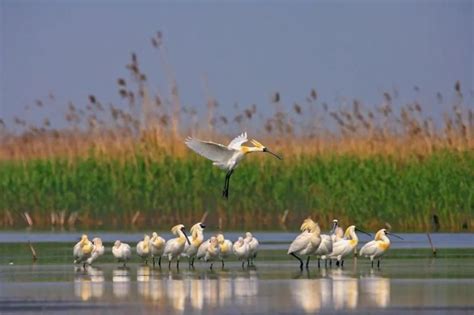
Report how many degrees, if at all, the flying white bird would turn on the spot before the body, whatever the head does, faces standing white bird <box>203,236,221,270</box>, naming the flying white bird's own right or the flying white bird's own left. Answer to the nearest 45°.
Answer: approximately 90° to the flying white bird's own right

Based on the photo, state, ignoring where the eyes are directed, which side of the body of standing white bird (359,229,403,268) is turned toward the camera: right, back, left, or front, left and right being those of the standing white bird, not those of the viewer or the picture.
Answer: right

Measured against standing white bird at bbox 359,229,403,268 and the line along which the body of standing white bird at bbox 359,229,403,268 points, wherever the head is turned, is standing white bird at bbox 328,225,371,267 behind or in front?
behind

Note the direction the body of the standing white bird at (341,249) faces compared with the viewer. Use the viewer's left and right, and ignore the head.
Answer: facing to the right of the viewer

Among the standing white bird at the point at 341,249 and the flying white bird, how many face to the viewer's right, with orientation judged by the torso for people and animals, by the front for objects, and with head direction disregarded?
2

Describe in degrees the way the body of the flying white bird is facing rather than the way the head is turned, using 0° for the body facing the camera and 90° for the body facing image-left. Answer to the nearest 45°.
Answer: approximately 270°

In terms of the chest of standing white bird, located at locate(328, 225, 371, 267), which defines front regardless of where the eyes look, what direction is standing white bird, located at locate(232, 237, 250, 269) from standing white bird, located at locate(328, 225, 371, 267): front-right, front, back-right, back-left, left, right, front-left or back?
back

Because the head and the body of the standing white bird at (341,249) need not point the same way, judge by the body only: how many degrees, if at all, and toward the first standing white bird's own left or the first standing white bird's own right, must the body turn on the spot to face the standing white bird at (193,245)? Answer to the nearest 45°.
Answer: approximately 180°
